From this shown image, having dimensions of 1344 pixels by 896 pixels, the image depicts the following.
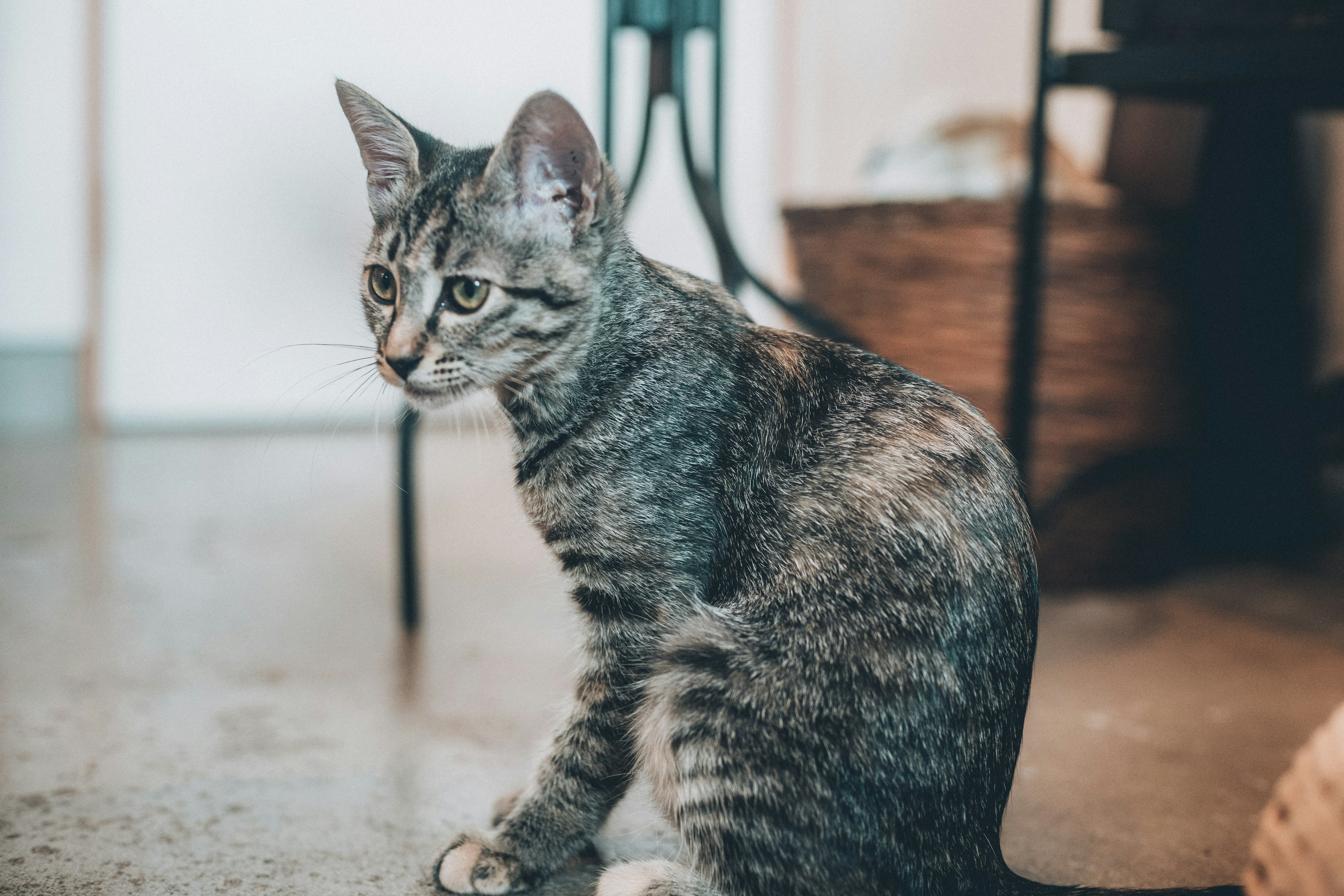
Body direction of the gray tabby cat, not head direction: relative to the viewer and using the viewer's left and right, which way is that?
facing to the left of the viewer

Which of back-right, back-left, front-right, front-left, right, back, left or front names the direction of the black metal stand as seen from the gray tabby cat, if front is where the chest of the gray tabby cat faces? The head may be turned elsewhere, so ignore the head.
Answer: right

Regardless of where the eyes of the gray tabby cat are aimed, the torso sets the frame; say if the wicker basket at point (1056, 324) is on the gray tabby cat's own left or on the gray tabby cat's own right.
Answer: on the gray tabby cat's own right
